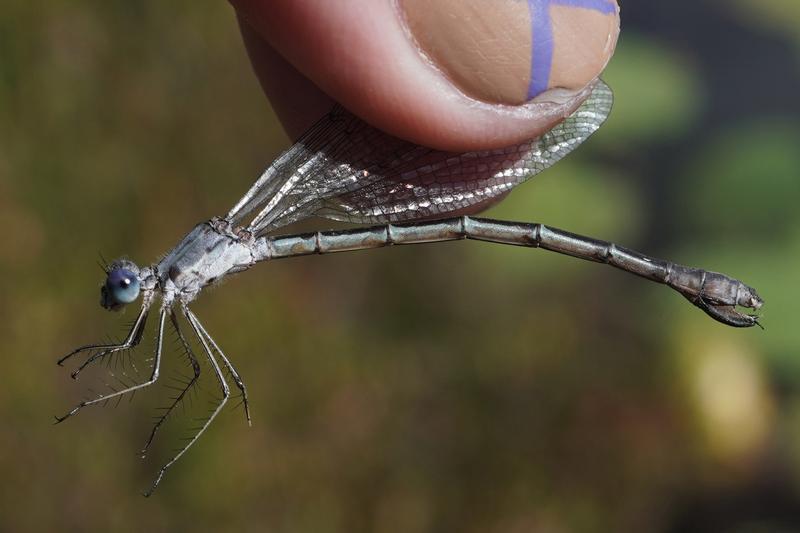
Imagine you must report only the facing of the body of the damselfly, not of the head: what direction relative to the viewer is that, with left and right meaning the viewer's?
facing to the left of the viewer
